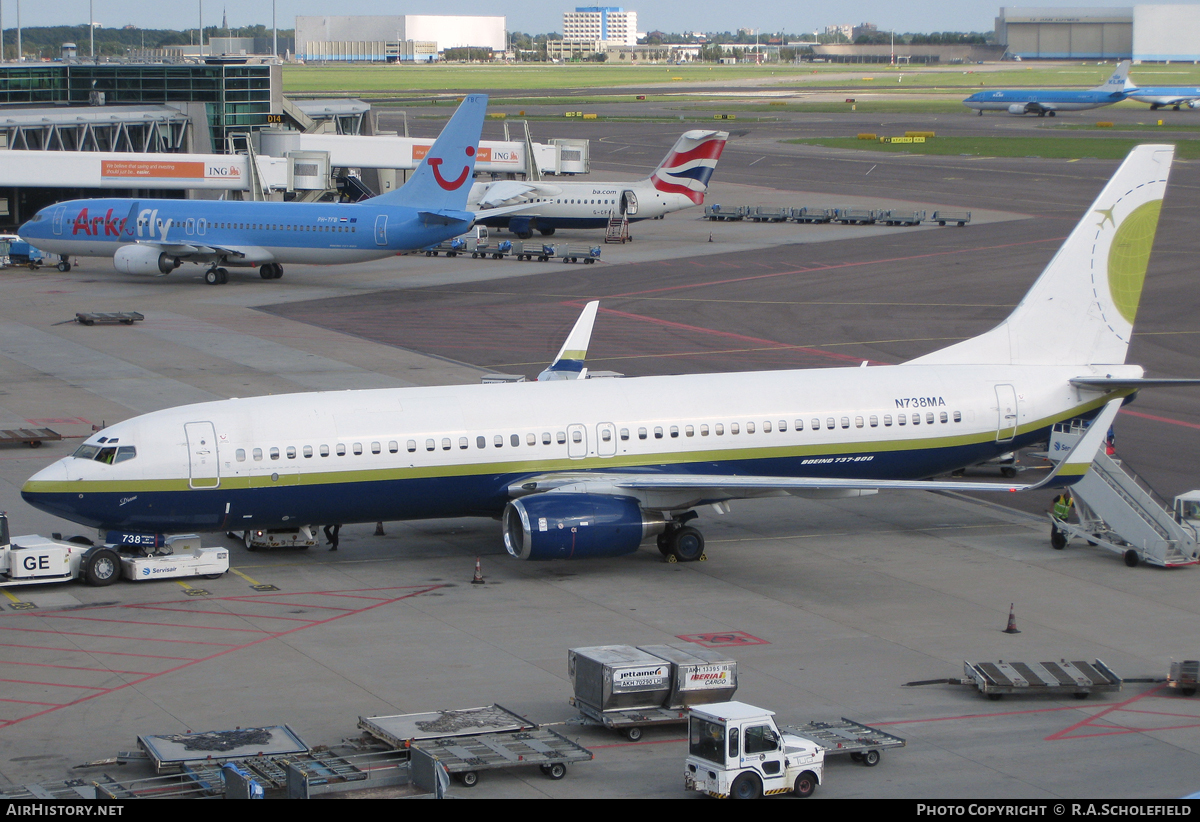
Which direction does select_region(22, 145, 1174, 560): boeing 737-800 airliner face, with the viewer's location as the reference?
facing the viewer and to the left of the viewer

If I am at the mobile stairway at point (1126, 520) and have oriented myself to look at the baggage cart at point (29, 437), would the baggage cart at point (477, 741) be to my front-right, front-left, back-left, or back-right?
front-left

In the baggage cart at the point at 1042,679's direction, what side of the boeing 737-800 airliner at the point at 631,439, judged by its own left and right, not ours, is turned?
left

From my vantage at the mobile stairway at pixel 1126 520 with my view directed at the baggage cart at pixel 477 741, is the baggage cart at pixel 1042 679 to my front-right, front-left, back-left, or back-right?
front-left

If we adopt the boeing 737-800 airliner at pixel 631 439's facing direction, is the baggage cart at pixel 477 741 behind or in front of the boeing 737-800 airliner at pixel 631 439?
in front

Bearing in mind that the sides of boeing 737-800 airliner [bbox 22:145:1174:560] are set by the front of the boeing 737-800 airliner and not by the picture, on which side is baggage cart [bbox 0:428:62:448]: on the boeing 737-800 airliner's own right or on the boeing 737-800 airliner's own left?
on the boeing 737-800 airliner's own right

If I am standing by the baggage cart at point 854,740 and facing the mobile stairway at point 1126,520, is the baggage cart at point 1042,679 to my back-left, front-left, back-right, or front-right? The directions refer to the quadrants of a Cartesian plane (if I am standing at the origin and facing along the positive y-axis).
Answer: front-right

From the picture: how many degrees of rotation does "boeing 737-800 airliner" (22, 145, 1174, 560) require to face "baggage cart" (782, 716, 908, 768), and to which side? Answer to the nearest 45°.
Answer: approximately 45° to its left
